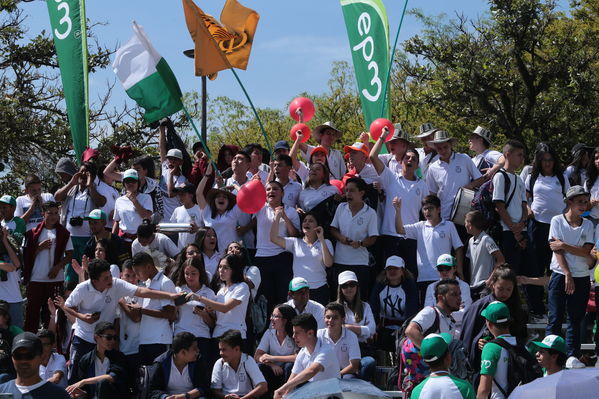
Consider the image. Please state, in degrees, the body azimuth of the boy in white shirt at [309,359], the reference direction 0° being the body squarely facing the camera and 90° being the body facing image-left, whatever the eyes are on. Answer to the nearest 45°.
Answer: approximately 45°

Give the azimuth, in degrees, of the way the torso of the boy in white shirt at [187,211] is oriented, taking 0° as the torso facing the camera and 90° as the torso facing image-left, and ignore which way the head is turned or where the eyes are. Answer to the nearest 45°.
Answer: approximately 45°
